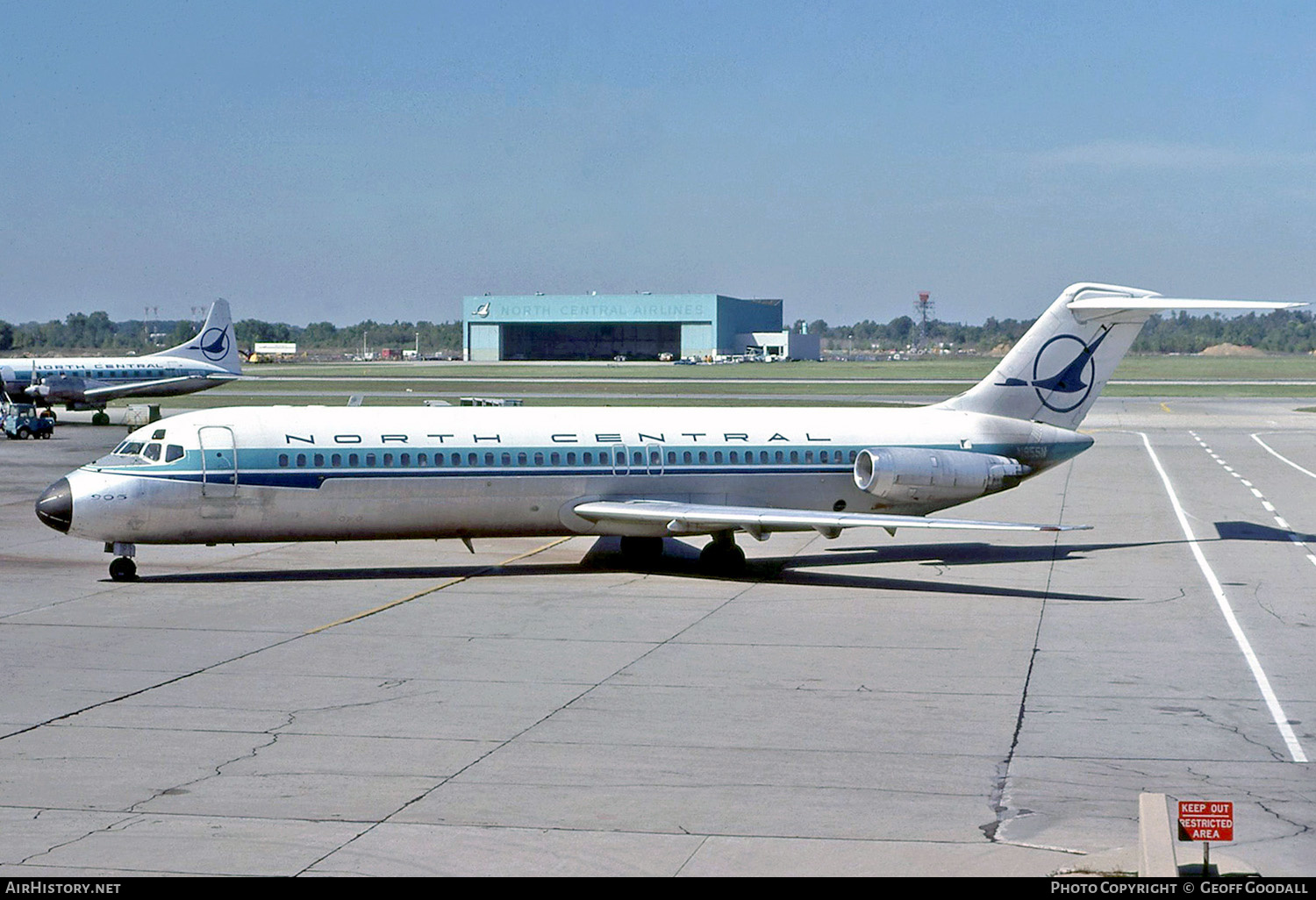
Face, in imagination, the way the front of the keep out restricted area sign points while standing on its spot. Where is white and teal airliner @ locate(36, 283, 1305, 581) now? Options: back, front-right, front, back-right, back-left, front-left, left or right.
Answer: back-right
